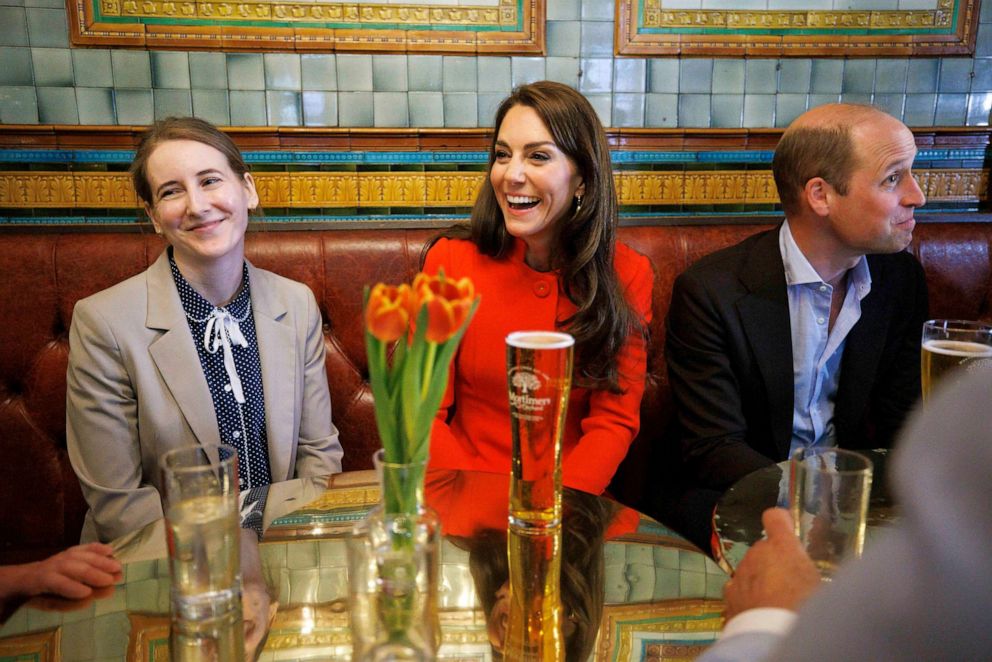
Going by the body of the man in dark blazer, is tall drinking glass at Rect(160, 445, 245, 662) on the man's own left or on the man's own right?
on the man's own right

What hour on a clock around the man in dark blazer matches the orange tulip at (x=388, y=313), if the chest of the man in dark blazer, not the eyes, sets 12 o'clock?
The orange tulip is roughly at 2 o'clock from the man in dark blazer.

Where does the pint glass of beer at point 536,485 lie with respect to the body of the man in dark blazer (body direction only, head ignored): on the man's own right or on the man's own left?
on the man's own right

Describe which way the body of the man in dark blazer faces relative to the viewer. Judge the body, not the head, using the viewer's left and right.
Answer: facing the viewer and to the right of the viewer

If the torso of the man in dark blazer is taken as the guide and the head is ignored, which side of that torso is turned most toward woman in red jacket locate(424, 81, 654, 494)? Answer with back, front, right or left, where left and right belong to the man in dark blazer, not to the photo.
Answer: right

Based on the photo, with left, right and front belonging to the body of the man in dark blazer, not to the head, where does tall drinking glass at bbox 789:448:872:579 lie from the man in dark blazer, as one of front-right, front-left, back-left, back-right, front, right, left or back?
front-right

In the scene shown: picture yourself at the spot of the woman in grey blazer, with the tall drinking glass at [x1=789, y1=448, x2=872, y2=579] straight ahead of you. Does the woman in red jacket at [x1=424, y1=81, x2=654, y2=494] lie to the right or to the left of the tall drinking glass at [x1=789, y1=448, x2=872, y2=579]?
left

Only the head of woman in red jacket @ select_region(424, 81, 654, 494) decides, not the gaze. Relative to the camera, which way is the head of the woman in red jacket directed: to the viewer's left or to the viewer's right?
to the viewer's left

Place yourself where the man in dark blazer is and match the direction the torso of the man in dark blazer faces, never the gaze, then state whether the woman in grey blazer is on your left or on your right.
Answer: on your right

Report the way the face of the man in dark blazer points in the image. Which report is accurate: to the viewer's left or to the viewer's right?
to the viewer's right

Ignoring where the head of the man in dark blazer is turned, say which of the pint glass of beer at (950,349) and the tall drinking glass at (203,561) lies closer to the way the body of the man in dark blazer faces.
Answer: the pint glass of beer

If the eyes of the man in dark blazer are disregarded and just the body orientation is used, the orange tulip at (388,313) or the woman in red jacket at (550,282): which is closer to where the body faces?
the orange tulip

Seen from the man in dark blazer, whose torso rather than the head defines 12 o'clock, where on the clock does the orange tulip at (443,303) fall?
The orange tulip is roughly at 2 o'clock from the man in dark blazer.
